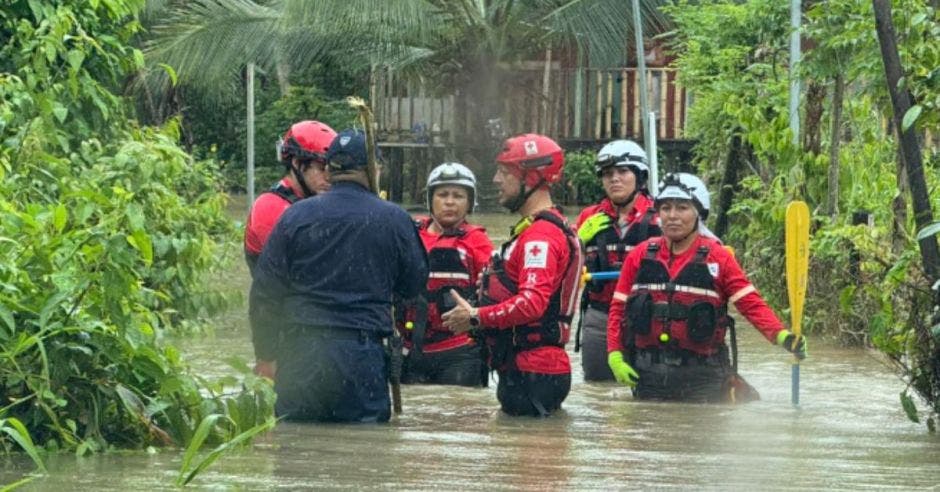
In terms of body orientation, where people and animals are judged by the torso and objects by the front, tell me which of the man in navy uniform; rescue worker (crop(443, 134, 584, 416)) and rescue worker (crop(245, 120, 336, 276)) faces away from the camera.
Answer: the man in navy uniform

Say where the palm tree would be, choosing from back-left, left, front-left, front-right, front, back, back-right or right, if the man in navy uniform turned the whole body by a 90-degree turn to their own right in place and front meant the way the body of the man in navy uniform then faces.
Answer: left

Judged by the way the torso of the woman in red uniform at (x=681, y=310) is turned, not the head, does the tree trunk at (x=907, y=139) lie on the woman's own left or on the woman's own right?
on the woman's own left

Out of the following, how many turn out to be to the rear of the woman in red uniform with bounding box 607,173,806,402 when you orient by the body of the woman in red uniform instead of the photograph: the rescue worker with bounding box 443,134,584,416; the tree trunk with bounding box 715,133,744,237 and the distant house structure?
2

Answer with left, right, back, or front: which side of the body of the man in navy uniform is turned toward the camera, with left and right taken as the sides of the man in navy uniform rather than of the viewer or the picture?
back

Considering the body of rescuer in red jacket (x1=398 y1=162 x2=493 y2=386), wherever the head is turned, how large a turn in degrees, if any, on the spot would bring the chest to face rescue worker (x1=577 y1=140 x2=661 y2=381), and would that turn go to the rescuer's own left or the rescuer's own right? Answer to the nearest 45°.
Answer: approximately 135° to the rescuer's own left

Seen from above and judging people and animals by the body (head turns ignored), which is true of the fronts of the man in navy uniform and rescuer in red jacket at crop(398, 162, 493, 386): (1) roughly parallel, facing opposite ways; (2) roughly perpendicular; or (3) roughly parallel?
roughly parallel, facing opposite ways

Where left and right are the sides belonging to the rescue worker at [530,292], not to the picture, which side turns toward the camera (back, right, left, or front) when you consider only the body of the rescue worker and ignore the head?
left

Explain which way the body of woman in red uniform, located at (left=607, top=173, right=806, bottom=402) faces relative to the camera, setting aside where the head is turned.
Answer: toward the camera

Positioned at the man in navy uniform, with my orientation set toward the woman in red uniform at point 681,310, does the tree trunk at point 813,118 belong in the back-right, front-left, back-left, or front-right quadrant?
front-left

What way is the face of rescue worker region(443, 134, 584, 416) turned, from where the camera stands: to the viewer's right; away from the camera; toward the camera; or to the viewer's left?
to the viewer's left

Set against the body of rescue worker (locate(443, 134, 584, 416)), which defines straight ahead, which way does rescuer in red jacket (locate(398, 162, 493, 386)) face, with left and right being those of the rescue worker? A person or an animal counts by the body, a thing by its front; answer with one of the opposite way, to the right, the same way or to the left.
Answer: to the left

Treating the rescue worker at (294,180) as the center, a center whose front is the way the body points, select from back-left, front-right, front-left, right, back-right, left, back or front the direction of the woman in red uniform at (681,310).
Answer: front

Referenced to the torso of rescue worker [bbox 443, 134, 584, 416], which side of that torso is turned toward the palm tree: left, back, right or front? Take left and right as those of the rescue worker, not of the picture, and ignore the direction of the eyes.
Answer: right

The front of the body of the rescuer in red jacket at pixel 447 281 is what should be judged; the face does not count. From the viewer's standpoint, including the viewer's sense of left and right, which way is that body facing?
facing the viewer

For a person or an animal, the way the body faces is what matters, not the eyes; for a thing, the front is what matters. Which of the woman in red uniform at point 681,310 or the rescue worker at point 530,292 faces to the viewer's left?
the rescue worker

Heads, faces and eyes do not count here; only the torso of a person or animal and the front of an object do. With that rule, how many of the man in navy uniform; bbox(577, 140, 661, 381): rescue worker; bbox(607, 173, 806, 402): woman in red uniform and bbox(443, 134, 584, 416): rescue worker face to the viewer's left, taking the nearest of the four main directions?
1
